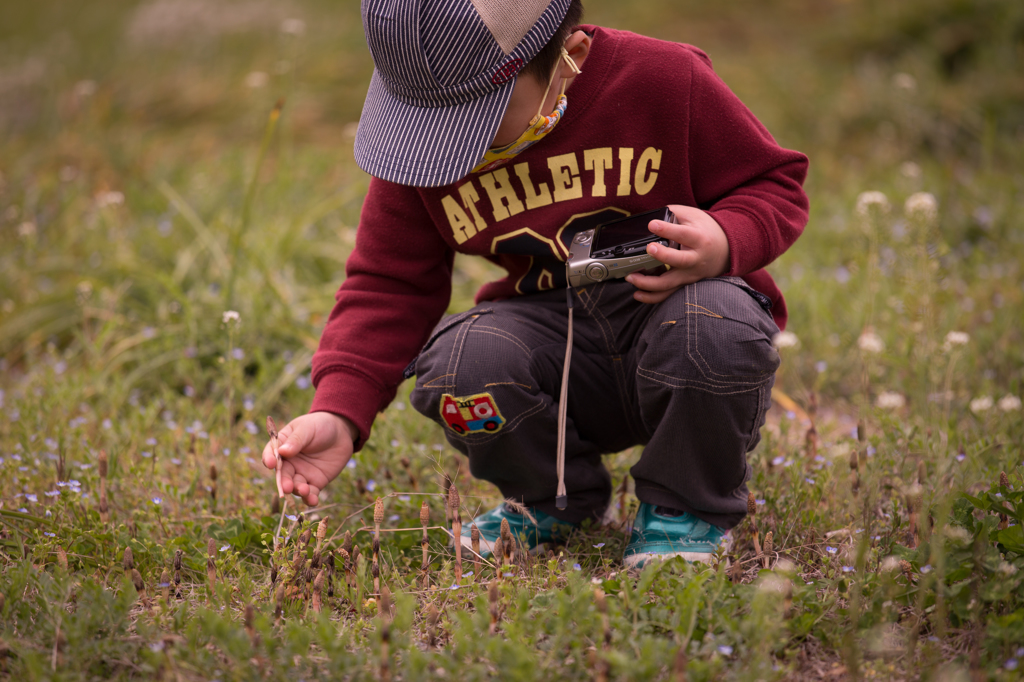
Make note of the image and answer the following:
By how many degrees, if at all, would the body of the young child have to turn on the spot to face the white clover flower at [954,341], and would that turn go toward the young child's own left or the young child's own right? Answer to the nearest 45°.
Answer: approximately 180°

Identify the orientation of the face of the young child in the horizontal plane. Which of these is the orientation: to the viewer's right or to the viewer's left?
to the viewer's left

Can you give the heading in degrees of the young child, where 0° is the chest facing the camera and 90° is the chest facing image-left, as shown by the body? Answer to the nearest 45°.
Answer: approximately 45°

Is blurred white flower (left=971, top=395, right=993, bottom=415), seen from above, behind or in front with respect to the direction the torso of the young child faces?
behind
